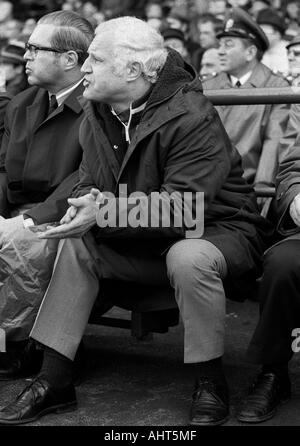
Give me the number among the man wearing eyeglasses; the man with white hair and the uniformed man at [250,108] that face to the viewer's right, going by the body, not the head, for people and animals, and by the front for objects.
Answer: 0

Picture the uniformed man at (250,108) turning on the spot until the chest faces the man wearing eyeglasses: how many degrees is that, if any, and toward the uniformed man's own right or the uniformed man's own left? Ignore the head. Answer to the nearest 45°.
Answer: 0° — they already face them

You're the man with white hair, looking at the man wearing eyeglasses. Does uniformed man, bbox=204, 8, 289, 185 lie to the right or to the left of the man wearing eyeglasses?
right

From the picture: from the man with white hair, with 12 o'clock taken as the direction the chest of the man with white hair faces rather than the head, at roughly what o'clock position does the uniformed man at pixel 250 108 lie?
The uniformed man is roughly at 5 o'clock from the man with white hair.

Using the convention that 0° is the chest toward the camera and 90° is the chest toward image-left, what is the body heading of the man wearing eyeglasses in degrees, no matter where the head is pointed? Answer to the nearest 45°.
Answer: approximately 45°

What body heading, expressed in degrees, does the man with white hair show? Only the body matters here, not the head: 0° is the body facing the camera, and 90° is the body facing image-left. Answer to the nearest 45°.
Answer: approximately 45°

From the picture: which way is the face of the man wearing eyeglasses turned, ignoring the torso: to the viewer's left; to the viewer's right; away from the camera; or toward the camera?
to the viewer's left

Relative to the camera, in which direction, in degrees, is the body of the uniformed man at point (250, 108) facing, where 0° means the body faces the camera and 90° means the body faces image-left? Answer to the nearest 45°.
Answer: approximately 45°

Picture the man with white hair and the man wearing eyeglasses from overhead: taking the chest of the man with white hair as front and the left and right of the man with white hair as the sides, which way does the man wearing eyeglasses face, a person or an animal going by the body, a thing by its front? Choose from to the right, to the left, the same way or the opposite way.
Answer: the same way

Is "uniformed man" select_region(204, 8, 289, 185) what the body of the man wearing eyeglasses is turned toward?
no

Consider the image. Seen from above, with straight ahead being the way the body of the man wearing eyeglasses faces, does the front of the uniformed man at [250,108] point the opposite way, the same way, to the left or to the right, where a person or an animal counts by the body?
the same way

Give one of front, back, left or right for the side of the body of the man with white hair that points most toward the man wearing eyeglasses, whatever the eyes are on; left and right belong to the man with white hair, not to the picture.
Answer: right

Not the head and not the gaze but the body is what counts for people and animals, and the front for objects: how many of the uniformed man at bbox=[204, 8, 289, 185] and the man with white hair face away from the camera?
0

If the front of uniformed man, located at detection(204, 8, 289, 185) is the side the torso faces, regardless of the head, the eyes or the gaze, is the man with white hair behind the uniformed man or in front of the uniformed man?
in front

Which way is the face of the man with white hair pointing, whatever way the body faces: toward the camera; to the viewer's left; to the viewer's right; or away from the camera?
to the viewer's left

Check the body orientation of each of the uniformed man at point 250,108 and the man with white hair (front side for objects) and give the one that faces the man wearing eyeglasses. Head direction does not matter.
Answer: the uniformed man
